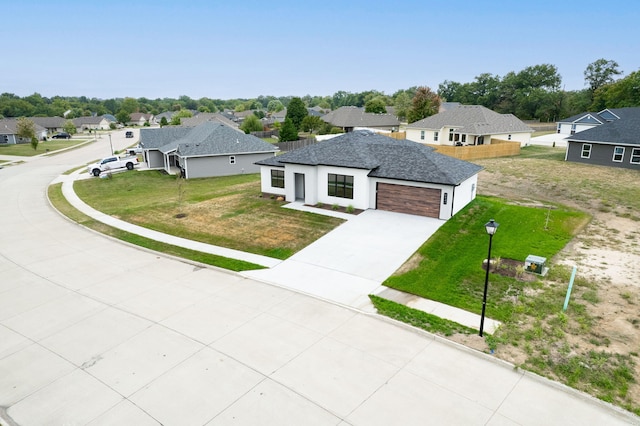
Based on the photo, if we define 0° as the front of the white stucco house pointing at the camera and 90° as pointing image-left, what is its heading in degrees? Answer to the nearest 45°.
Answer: approximately 45°

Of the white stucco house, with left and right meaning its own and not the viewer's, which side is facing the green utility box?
left

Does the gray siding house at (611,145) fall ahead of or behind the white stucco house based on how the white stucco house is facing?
behind

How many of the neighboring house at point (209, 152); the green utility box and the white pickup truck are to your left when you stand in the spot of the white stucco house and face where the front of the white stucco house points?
1

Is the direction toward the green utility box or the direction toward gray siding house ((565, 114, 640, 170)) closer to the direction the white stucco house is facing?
the green utility box

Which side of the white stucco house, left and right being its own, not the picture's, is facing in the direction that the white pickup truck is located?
right

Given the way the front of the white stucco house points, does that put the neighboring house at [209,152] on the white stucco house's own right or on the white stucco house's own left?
on the white stucco house's own right

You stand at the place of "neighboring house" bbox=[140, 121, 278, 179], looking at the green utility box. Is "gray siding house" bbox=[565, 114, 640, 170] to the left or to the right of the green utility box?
left

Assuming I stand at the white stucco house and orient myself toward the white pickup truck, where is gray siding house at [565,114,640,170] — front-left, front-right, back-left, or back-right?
back-right
